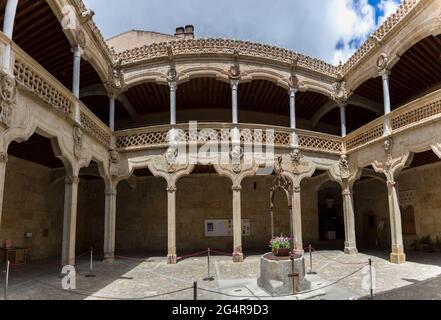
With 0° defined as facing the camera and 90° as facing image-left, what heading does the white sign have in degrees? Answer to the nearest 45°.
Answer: approximately 0°

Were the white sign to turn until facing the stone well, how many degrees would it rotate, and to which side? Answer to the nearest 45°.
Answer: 0° — it already faces it
